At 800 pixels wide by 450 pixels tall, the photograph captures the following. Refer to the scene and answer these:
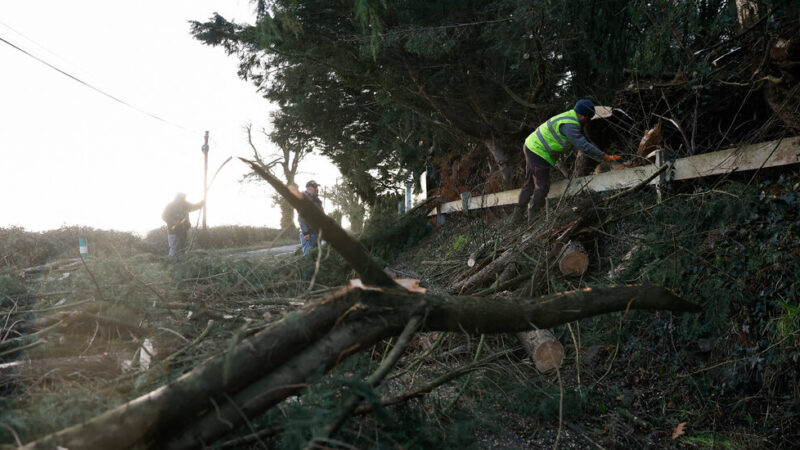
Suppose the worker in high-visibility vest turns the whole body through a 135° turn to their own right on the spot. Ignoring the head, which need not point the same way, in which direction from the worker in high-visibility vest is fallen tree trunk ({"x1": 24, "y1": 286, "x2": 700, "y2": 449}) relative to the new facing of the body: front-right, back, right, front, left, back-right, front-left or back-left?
front-left

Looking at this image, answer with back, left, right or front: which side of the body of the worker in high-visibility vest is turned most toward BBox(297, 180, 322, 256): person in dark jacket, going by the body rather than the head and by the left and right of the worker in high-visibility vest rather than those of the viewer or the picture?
back

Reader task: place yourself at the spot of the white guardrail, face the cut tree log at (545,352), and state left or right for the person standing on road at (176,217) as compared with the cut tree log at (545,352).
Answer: right

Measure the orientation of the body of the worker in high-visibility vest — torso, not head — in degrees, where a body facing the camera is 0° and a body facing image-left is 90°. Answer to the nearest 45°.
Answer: approximately 270°

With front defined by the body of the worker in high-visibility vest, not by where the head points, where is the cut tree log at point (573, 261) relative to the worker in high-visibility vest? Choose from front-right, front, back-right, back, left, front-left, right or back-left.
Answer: right

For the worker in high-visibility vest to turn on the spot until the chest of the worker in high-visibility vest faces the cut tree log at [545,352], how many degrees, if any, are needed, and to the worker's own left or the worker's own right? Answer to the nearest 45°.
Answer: approximately 90° to the worker's own right
